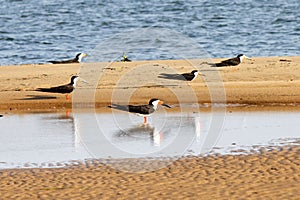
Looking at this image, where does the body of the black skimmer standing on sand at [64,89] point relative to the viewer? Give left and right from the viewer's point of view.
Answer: facing to the right of the viewer

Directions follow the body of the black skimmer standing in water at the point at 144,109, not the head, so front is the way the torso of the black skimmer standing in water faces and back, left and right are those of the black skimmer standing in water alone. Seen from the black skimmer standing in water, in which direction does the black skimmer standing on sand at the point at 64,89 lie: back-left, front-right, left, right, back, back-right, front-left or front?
back-left

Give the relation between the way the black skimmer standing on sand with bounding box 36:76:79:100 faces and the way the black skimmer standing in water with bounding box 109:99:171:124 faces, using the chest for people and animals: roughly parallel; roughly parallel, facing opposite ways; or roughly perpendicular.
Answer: roughly parallel

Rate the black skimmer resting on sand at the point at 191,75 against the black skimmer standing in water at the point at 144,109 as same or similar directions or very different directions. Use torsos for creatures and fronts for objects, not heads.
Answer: same or similar directions

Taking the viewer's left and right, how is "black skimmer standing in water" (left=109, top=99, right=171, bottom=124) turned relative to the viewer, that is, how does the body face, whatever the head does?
facing to the right of the viewer

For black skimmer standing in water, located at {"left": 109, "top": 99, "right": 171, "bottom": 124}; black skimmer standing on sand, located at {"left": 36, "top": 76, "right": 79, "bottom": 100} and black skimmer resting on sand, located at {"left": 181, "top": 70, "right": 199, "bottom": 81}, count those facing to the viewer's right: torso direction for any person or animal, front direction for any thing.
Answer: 3

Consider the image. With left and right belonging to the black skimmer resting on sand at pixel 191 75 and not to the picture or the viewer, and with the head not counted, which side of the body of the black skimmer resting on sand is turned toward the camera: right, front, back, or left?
right

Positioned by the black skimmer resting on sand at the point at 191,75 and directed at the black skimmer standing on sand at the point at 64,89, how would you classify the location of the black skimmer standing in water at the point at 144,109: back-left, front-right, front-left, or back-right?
front-left

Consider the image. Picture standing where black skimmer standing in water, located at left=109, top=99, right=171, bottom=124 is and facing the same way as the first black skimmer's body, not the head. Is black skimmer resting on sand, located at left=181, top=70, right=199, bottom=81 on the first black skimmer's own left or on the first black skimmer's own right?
on the first black skimmer's own left

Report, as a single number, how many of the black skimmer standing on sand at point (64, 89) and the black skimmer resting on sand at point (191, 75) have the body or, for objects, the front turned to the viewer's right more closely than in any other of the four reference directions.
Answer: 2

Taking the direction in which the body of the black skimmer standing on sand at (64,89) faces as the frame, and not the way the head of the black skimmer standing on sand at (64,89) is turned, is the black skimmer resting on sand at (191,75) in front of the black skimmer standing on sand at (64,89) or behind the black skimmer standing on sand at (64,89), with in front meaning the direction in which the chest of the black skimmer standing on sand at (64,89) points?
in front

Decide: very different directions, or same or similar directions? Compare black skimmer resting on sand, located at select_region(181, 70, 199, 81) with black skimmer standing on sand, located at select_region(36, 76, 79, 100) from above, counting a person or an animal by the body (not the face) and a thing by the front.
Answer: same or similar directions

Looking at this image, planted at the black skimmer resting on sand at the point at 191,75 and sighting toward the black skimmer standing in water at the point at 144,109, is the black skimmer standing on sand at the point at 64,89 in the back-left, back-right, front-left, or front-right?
front-right

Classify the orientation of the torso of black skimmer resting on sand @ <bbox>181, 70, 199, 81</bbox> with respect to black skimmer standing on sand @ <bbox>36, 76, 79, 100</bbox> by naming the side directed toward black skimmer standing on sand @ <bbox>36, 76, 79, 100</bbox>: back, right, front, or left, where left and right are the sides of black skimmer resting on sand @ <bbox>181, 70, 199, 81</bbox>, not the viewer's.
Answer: back

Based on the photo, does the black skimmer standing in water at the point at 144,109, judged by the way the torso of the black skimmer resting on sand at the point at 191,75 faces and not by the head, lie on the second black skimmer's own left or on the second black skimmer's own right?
on the second black skimmer's own right
